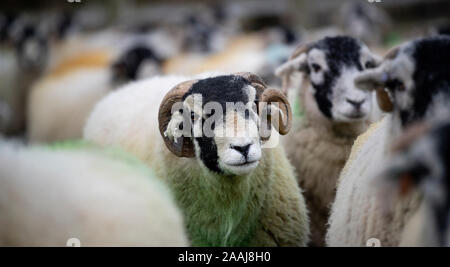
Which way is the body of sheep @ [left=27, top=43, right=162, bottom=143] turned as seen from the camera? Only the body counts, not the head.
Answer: to the viewer's right

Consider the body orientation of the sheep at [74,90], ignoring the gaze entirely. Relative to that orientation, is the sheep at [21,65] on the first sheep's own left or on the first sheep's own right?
on the first sheep's own left

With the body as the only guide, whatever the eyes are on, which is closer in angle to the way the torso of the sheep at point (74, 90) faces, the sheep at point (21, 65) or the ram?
the ram

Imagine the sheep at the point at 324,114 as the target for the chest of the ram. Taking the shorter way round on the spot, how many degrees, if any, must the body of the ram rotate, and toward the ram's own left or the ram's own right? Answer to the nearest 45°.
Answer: approximately 90° to the ram's own left

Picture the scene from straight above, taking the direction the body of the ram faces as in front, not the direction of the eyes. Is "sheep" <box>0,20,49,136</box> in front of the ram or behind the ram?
behind

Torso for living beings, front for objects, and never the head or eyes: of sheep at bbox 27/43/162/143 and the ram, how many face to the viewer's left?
0

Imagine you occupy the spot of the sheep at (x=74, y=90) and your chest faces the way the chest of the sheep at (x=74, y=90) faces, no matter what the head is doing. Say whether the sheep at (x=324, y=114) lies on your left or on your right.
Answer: on your right

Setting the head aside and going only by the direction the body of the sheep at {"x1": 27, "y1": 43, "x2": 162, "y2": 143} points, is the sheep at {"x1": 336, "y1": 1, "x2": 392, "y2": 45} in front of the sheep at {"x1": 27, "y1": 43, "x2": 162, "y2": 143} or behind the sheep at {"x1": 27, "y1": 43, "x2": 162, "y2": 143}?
in front

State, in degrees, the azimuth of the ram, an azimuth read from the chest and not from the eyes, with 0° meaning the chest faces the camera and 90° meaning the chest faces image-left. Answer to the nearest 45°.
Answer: approximately 315°

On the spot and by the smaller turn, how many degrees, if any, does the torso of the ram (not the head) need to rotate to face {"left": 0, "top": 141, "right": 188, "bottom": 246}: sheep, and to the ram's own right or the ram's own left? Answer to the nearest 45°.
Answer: approximately 90° to the ram's own right

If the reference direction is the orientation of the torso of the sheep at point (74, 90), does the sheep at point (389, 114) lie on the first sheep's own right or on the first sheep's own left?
on the first sheep's own right
